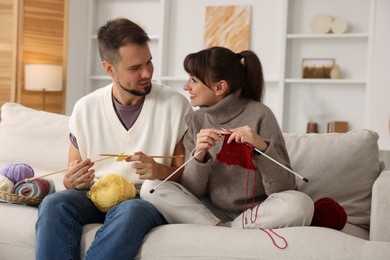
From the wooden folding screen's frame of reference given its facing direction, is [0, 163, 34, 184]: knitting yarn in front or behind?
in front

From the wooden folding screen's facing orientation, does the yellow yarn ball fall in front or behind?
in front

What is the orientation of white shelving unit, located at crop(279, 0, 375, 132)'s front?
toward the camera

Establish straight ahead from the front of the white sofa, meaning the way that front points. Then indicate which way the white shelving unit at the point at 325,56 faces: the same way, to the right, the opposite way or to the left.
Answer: the same way

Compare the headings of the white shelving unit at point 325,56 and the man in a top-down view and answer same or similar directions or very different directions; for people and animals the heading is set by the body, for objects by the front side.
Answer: same or similar directions

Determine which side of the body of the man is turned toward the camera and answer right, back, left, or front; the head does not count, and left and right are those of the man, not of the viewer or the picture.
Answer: front

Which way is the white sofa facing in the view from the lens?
facing the viewer

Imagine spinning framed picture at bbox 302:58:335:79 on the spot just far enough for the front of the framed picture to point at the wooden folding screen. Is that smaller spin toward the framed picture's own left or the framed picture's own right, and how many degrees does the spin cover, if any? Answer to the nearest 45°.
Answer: approximately 90° to the framed picture's own right

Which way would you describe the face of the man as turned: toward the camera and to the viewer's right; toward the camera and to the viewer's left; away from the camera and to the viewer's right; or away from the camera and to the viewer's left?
toward the camera and to the viewer's right

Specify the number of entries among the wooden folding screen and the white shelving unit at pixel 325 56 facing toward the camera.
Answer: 2

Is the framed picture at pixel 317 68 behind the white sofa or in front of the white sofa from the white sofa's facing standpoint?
behind

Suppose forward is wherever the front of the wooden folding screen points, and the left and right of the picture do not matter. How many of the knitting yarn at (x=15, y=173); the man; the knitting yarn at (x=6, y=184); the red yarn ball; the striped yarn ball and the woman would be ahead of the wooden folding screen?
6

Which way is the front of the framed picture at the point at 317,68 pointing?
toward the camera

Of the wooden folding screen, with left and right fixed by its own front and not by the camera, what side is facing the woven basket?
front

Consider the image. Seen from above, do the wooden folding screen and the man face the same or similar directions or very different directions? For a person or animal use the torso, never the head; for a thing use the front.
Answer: same or similar directions

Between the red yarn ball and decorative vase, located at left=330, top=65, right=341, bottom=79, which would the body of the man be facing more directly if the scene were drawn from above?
the red yarn ball

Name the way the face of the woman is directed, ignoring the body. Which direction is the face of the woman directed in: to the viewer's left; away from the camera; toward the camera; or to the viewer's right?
to the viewer's left

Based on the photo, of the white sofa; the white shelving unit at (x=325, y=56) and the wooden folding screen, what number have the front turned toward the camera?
3
